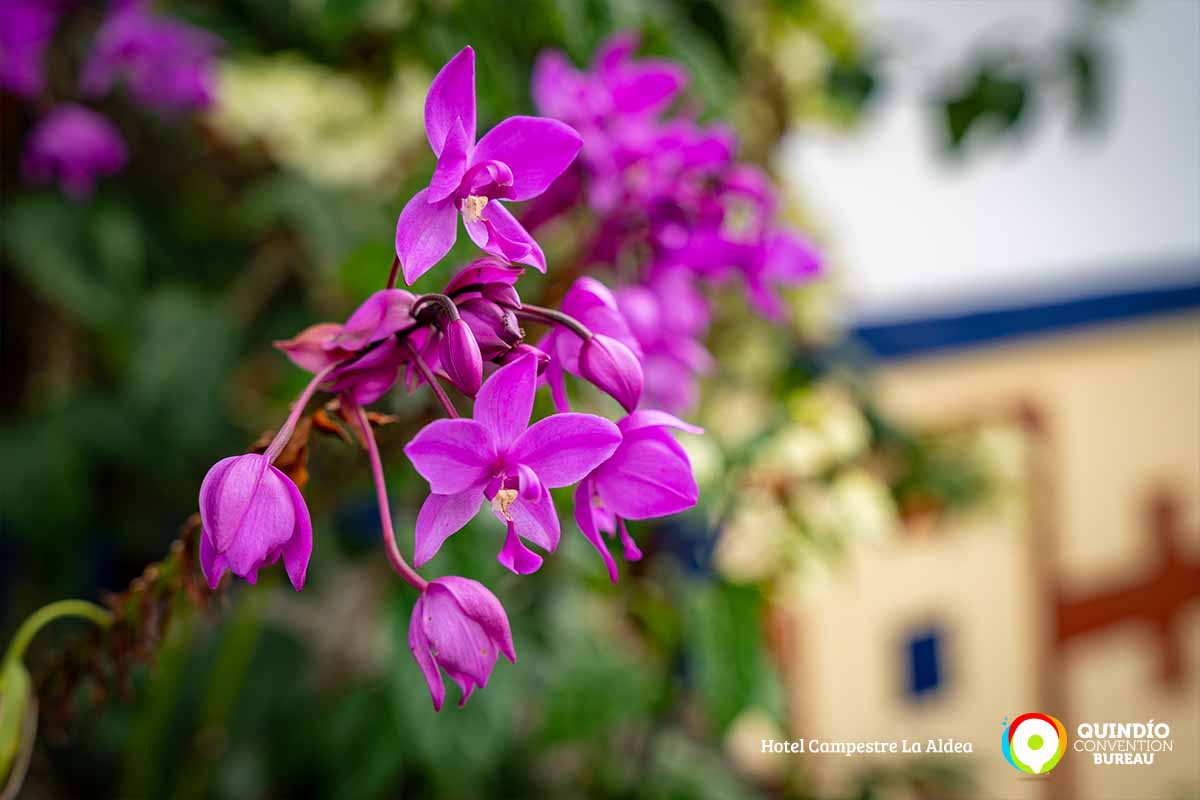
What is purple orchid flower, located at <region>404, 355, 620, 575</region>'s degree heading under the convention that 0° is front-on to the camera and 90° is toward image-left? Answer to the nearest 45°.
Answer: approximately 0°

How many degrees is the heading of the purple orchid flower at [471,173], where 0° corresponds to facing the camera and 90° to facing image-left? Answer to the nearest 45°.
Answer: approximately 315°
